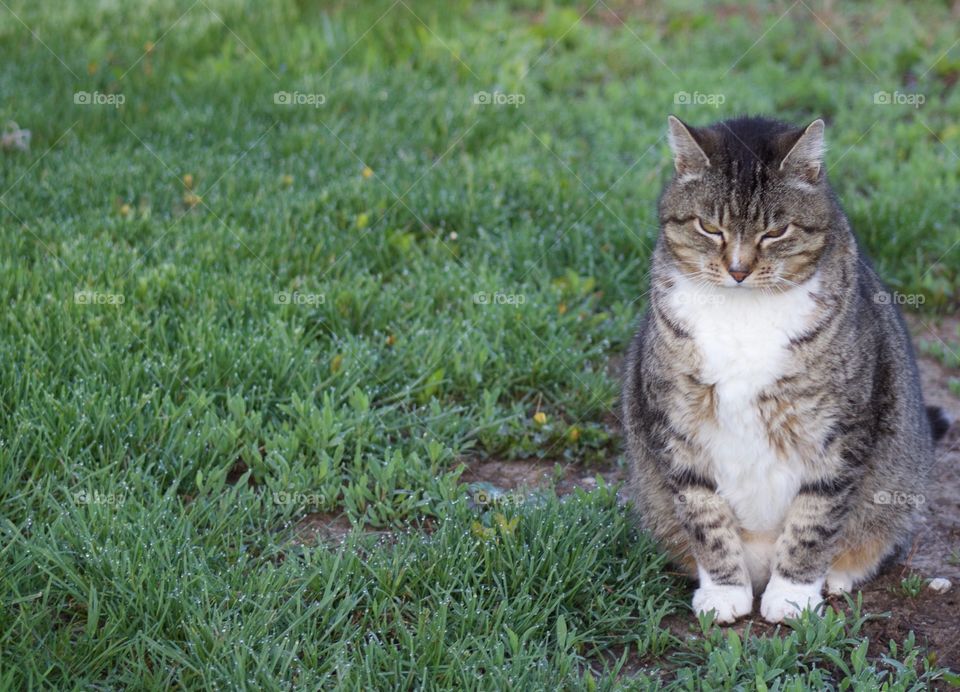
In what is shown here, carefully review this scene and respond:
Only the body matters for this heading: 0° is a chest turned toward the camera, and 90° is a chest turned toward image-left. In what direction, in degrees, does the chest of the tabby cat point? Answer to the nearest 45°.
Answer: approximately 0°
